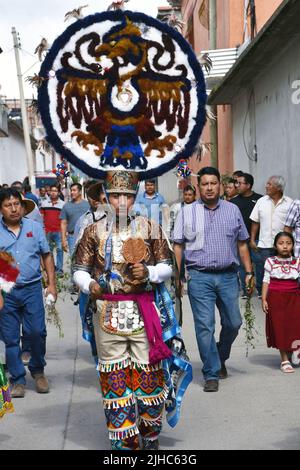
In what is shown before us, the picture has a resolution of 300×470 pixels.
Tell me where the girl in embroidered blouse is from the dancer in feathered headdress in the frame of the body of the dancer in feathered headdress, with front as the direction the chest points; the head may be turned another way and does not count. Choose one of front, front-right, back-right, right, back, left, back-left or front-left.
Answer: back-left

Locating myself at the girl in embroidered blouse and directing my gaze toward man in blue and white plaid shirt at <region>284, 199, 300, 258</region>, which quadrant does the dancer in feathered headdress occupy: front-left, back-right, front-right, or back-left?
back-left

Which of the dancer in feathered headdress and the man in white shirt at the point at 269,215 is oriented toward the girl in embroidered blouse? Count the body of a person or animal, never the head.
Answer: the man in white shirt

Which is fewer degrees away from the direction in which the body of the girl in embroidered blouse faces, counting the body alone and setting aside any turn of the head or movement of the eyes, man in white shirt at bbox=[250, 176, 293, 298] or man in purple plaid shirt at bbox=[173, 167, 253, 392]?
the man in purple plaid shirt

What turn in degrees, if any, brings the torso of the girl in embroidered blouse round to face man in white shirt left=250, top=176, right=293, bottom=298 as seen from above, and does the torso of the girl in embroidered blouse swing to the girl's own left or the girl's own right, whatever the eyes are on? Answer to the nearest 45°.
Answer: approximately 180°

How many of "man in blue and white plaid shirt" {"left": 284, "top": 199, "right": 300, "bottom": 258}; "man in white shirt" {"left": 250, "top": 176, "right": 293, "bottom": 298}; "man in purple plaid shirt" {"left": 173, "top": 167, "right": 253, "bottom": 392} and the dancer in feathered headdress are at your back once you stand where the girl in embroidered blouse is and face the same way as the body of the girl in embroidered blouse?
2

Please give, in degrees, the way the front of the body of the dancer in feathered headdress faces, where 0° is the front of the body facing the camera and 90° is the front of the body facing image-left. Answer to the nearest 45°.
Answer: approximately 0°

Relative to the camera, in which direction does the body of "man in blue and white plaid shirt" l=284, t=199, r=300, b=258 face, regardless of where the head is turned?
toward the camera

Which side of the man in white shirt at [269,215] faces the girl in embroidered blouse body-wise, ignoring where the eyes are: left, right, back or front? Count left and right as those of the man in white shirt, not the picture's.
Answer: front

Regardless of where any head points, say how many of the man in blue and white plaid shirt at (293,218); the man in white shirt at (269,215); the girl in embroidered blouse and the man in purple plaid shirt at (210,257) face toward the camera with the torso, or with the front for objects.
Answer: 4

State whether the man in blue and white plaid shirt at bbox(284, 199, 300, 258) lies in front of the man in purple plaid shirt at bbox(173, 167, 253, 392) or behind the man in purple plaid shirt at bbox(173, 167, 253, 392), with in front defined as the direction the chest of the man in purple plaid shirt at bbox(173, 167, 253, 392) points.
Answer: behind
